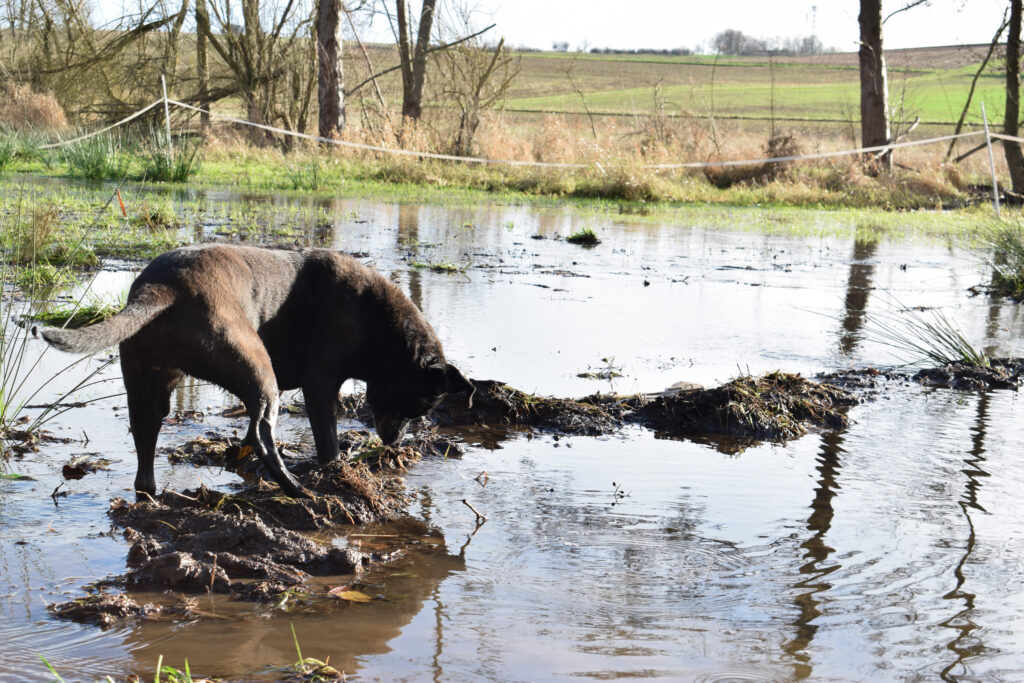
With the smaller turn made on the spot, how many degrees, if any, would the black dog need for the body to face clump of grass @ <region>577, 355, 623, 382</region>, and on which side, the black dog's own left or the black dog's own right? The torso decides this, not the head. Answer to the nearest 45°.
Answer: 0° — it already faces it

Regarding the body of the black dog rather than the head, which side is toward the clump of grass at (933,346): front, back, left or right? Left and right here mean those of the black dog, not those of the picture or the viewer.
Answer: front

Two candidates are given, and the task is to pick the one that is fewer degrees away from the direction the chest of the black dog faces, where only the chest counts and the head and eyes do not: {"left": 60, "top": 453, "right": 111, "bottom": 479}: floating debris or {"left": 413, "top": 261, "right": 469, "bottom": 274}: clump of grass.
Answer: the clump of grass

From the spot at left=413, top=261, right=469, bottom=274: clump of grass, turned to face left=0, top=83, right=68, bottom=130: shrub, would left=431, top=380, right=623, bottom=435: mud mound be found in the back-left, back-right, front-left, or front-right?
back-left

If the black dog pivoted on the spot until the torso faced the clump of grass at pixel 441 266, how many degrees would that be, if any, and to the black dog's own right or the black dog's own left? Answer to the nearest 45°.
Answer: approximately 45° to the black dog's own left

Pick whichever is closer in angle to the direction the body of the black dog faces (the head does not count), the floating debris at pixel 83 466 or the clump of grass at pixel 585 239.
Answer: the clump of grass

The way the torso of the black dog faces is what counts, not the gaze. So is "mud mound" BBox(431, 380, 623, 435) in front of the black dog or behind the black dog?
in front

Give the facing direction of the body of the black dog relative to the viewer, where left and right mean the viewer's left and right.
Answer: facing away from the viewer and to the right of the viewer

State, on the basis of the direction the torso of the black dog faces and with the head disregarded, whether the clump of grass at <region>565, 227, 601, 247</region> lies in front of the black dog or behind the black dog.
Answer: in front

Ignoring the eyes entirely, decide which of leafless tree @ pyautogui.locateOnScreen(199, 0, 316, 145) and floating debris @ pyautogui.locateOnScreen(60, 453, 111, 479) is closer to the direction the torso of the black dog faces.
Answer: the leafless tree

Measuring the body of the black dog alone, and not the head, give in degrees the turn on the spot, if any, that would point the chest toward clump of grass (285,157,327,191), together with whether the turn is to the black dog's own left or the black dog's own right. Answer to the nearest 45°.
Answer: approximately 45° to the black dog's own left
